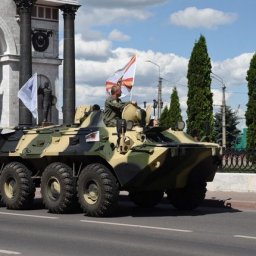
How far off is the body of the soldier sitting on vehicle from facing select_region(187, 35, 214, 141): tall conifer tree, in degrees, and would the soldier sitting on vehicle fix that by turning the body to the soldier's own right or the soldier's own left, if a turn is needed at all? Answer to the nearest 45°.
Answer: approximately 90° to the soldier's own left

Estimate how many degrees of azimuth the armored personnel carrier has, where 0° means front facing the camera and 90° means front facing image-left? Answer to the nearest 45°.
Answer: approximately 315°

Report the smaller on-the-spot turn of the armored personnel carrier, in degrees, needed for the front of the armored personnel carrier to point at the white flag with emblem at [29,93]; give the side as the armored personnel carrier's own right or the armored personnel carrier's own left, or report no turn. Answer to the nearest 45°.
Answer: approximately 135° to the armored personnel carrier's own left

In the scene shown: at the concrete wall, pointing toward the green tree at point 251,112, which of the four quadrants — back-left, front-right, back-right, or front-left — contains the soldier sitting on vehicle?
back-left

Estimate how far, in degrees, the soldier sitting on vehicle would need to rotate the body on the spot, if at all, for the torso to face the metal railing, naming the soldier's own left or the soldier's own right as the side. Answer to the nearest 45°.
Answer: approximately 45° to the soldier's own left

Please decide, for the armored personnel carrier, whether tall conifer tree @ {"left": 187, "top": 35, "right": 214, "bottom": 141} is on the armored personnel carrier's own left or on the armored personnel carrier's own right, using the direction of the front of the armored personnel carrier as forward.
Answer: on the armored personnel carrier's own left

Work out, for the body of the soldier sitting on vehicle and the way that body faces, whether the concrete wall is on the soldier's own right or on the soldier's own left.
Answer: on the soldier's own left
